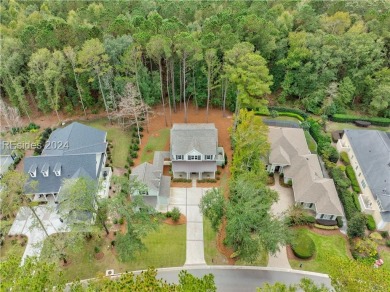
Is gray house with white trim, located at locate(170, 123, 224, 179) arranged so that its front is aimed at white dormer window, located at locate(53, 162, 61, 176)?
no

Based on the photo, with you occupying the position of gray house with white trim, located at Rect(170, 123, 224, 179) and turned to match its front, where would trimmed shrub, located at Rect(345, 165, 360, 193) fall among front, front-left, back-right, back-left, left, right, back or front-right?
left

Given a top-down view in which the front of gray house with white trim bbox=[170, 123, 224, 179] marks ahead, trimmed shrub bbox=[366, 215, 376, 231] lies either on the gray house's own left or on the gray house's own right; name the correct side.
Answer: on the gray house's own left

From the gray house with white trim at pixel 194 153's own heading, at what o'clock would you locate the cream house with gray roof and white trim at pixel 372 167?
the cream house with gray roof and white trim at pixel 372 167 is roughly at 9 o'clock from the gray house with white trim at pixel 194 153.

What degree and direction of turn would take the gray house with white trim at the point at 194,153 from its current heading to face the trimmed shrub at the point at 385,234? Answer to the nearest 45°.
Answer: approximately 90° to its left

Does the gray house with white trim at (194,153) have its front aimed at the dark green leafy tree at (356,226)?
no

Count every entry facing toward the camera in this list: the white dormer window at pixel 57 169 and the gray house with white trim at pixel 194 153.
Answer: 2

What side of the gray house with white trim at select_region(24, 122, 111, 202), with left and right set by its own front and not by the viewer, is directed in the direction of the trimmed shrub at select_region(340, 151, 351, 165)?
left

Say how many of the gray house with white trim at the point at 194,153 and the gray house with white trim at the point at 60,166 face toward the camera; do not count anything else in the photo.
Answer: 2

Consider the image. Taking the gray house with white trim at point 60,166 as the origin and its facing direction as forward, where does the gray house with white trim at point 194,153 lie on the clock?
the gray house with white trim at point 194,153 is roughly at 10 o'clock from the gray house with white trim at point 60,166.

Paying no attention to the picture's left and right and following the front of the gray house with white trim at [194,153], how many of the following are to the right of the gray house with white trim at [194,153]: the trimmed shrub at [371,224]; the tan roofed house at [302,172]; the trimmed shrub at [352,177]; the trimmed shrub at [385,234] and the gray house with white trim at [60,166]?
1

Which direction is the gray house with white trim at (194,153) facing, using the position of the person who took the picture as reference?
facing the viewer

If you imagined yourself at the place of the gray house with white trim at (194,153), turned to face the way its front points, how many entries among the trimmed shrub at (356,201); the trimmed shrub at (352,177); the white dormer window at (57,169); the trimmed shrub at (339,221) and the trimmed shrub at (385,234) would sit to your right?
1

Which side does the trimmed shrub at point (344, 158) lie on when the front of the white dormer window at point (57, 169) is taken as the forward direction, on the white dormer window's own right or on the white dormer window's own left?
on the white dormer window's own left
